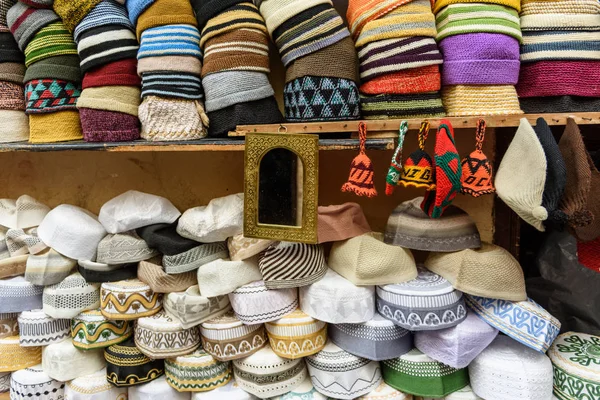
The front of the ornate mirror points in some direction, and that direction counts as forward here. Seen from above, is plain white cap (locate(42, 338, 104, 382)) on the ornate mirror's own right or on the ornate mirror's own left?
on the ornate mirror's own right

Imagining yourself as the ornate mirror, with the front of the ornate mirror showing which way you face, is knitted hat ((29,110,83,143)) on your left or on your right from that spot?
on your right

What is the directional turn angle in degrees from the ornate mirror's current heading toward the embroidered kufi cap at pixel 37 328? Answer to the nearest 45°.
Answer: approximately 90° to its right

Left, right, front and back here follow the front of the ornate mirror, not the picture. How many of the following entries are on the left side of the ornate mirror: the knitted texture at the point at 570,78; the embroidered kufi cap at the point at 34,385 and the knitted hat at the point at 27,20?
1

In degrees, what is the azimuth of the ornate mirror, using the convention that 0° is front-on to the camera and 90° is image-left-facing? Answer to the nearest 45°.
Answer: approximately 0°

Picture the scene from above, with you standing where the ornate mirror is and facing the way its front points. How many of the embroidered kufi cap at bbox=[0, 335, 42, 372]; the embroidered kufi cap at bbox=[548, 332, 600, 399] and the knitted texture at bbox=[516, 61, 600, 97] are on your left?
2
